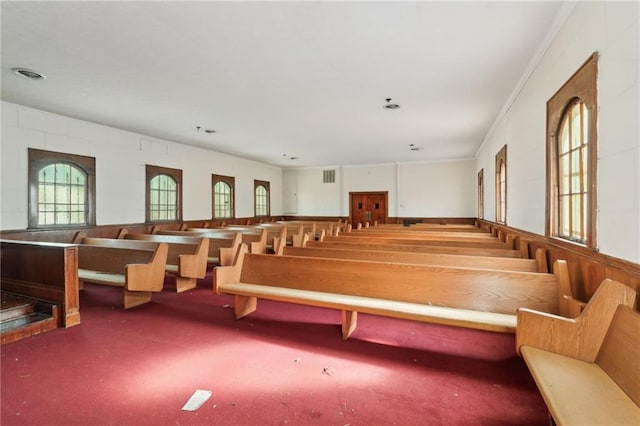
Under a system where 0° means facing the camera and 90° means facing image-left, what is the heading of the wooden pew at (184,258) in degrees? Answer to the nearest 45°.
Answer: approximately 45°

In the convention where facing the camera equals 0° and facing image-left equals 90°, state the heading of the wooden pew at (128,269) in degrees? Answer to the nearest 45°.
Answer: approximately 45°

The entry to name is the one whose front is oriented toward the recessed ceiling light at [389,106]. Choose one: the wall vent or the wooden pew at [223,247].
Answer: the wall vent

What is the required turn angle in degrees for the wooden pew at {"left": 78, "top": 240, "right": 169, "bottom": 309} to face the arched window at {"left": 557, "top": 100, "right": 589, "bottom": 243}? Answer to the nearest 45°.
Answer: approximately 90° to its left

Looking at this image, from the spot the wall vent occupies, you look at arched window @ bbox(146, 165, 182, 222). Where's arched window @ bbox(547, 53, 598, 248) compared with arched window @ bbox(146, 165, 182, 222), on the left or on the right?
left

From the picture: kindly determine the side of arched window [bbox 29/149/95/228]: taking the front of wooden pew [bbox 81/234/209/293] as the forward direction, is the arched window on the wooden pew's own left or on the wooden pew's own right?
on the wooden pew's own right

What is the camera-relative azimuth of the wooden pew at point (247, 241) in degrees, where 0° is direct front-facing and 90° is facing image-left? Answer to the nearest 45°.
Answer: approximately 45°

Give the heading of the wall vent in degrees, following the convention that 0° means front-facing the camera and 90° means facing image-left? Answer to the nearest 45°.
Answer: approximately 0°
